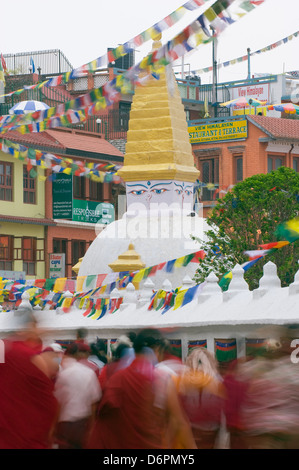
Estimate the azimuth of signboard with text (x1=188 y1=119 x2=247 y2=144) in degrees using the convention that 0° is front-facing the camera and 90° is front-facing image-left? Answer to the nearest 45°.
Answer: approximately 45°

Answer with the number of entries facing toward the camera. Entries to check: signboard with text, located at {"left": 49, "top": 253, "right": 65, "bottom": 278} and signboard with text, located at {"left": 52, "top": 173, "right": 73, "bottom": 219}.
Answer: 2

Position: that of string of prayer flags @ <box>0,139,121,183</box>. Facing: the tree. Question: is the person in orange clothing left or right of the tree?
right

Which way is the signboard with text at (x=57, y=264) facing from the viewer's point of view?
toward the camera

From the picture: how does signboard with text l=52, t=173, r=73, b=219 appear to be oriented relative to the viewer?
toward the camera
